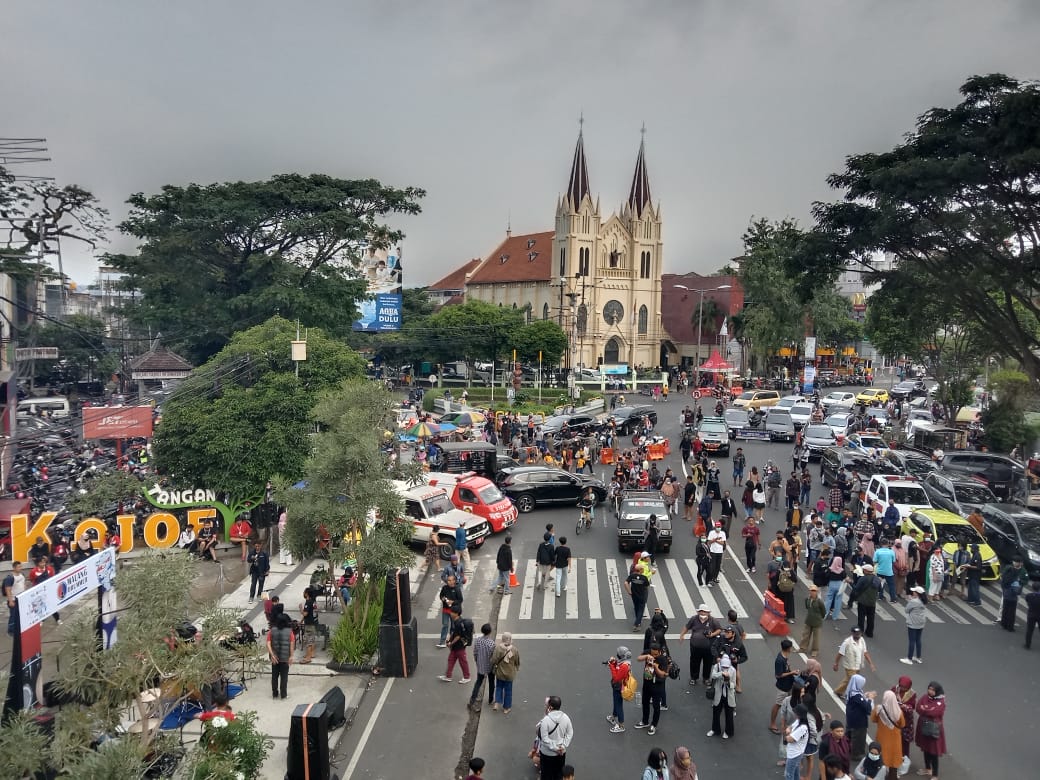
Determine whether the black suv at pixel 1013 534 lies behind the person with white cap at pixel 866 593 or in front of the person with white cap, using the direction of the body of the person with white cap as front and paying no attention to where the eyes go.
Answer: in front

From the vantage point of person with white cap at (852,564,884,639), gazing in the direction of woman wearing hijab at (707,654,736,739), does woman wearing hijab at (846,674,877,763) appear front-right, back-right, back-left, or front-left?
front-left

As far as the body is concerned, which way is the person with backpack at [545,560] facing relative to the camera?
away from the camera

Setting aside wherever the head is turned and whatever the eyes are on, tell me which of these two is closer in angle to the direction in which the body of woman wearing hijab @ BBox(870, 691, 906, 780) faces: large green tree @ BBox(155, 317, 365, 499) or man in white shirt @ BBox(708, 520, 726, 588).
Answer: the man in white shirt

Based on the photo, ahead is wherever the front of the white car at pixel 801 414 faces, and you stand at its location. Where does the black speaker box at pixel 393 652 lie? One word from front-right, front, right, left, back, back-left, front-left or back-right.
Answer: front

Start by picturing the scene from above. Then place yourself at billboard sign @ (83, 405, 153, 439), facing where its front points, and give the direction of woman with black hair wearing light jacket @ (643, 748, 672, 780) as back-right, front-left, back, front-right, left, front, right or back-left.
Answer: front

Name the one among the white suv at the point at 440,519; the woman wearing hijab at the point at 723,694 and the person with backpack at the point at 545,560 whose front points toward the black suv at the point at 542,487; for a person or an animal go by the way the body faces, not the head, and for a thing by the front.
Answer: the person with backpack

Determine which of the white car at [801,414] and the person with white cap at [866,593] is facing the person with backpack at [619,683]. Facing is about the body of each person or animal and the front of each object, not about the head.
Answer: the white car

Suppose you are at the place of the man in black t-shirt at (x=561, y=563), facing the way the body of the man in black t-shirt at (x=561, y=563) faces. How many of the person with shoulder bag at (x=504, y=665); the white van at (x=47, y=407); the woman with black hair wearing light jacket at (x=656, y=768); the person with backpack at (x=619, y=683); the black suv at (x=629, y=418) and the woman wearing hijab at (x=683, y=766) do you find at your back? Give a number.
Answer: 4

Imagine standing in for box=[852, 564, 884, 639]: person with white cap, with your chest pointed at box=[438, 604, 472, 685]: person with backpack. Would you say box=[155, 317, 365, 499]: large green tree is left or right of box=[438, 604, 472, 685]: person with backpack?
right

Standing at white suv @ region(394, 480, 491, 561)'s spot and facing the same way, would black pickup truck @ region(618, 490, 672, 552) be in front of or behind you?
in front

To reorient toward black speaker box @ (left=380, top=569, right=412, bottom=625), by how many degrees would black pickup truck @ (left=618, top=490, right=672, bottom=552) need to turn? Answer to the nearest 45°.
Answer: approximately 45° to its right

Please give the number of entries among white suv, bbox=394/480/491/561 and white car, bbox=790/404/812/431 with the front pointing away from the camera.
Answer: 0

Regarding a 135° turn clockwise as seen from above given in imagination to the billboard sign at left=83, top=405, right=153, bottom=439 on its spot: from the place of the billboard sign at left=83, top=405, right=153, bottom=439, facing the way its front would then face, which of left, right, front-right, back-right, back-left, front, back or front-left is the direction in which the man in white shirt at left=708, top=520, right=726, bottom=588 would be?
back

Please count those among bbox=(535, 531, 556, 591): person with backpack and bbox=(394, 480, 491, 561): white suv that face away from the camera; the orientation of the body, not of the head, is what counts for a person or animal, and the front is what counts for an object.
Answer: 1

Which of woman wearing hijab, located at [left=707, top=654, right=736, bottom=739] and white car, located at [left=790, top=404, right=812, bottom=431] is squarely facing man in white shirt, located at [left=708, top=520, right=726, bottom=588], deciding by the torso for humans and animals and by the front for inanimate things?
the white car

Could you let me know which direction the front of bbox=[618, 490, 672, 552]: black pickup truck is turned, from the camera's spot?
facing the viewer

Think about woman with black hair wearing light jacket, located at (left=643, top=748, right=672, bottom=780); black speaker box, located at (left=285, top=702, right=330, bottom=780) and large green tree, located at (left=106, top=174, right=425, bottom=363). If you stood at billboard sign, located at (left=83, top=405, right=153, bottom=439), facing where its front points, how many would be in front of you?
2

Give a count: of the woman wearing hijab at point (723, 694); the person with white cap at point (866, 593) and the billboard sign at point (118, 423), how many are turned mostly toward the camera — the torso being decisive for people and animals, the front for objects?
2
